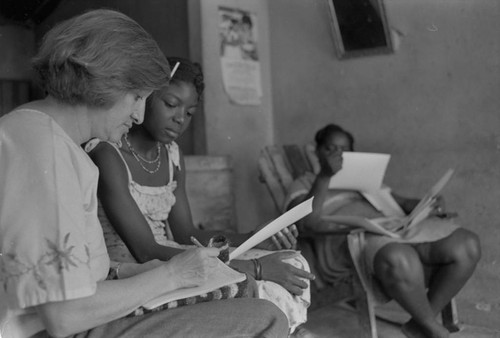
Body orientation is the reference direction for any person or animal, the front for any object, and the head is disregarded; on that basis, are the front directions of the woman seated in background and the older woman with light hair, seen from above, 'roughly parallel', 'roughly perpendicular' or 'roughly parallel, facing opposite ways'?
roughly perpendicular

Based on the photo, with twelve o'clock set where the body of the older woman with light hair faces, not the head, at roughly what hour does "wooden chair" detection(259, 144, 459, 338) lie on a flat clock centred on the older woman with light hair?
The wooden chair is roughly at 10 o'clock from the older woman with light hair.

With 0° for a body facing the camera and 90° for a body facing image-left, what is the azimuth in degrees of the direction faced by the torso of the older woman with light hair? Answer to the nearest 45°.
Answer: approximately 270°

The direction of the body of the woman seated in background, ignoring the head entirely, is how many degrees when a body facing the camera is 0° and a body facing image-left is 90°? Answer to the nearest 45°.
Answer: approximately 315°

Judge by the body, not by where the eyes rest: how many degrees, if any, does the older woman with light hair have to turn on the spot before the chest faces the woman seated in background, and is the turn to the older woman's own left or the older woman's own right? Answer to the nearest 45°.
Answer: approximately 45° to the older woman's own left

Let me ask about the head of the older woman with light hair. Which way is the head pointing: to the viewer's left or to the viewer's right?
to the viewer's right

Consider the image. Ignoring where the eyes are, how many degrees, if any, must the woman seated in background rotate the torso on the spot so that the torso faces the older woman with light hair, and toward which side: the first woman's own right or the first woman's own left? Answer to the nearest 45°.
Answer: approximately 90° to the first woman's own right
